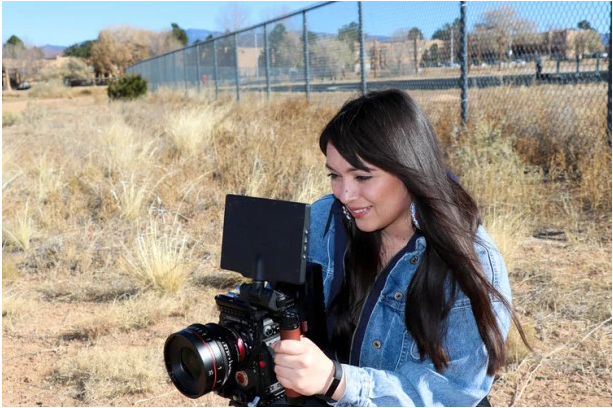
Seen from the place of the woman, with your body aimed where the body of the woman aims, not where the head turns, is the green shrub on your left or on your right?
on your right

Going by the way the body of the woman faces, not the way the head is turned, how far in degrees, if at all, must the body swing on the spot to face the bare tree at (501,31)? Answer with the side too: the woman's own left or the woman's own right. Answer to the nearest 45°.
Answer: approximately 135° to the woman's own right

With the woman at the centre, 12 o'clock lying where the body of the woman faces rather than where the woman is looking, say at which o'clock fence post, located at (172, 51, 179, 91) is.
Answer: The fence post is roughly at 4 o'clock from the woman.

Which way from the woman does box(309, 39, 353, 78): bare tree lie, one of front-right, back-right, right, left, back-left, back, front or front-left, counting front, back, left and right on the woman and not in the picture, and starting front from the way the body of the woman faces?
back-right

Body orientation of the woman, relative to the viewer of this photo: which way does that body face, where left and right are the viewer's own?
facing the viewer and to the left of the viewer

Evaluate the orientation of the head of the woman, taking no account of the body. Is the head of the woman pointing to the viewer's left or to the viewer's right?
to the viewer's left

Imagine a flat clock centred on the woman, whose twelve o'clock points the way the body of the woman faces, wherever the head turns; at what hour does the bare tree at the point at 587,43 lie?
The bare tree is roughly at 5 o'clock from the woman.
